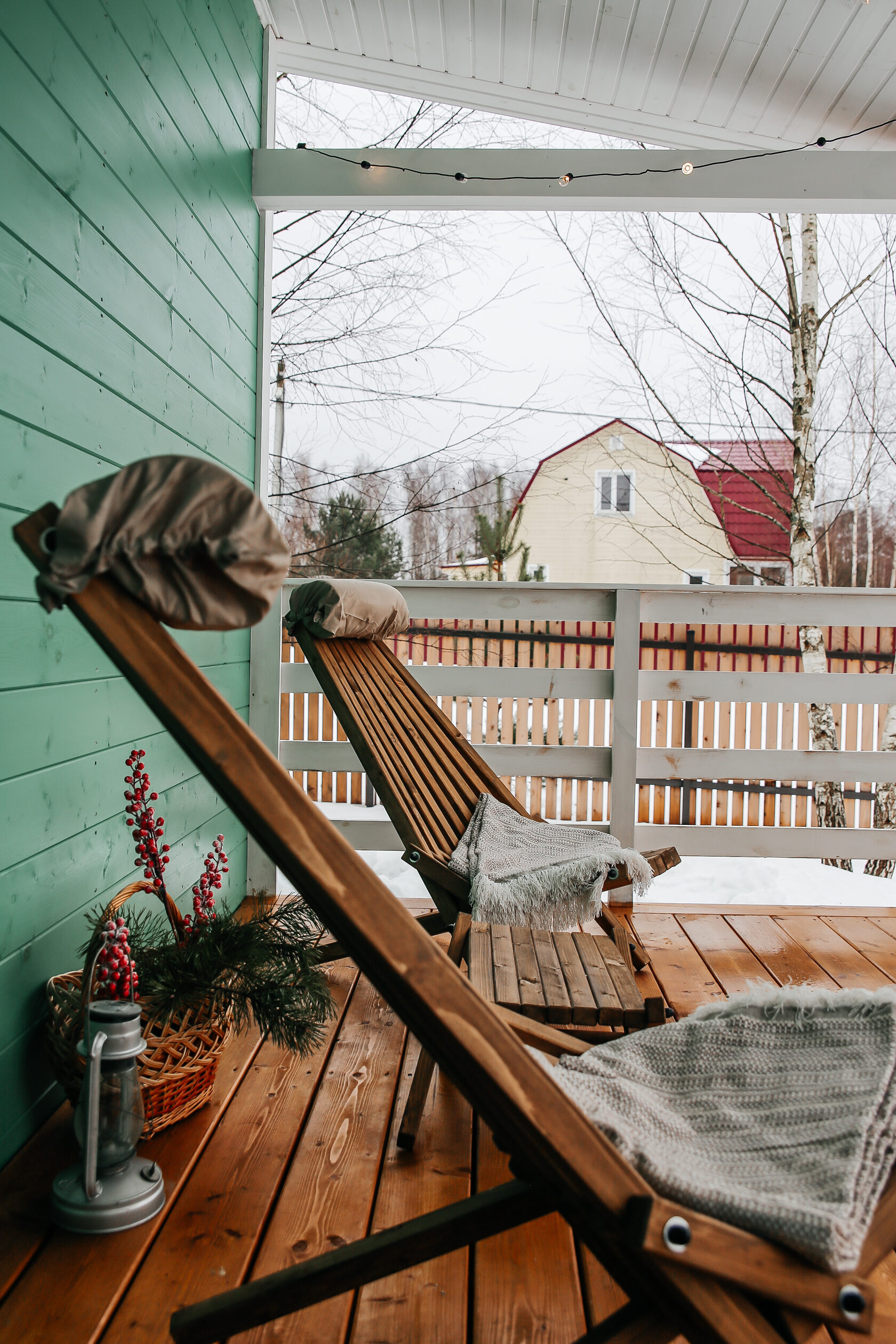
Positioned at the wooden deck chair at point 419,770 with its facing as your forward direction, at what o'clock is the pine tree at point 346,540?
The pine tree is roughly at 7 o'clock from the wooden deck chair.

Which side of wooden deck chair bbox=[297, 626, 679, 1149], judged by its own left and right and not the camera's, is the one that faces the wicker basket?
right

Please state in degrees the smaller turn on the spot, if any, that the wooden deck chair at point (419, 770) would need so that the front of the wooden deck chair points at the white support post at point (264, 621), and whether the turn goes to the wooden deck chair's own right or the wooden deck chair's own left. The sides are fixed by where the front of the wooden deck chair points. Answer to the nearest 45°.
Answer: approximately 180°

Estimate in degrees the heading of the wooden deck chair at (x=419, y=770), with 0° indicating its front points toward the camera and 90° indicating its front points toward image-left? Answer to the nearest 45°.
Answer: approximately 315°

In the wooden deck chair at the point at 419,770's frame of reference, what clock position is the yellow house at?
The yellow house is roughly at 8 o'clock from the wooden deck chair.

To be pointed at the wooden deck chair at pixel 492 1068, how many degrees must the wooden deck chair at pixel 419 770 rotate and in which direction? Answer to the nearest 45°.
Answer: approximately 45° to its right

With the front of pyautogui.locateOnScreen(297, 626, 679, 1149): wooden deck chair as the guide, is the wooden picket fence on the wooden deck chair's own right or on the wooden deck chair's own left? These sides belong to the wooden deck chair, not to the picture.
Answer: on the wooden deck chair's own left

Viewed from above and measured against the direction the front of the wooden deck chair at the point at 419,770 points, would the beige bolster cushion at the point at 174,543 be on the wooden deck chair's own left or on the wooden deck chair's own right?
on the wooden deck chair's own right

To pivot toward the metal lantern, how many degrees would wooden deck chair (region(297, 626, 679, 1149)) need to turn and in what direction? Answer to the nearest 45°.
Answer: approximately 45° to its right

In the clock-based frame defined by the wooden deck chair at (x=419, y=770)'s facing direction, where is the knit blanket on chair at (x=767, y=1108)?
The knit blanket on chair is roughly at 1 o'clock from the wooden deck chair.
